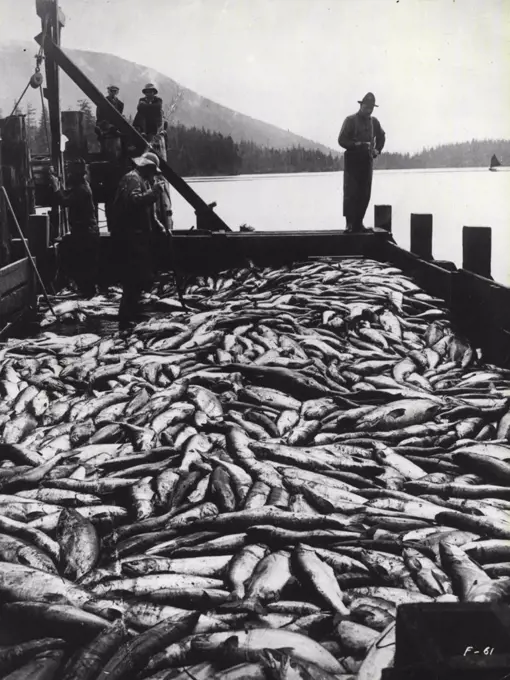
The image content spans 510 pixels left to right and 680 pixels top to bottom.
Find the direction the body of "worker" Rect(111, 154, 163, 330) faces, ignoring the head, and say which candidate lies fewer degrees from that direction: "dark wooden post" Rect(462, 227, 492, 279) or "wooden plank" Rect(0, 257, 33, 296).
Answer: the dark wooden post

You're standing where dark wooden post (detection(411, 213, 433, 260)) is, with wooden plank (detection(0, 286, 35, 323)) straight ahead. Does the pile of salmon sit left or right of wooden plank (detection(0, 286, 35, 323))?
left

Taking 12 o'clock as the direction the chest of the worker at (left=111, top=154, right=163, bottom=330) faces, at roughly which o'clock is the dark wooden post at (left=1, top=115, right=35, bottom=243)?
The dark wooden post is roughly at 8 o'clock from the worker.

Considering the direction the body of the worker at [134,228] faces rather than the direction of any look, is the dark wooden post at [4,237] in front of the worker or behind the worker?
behind

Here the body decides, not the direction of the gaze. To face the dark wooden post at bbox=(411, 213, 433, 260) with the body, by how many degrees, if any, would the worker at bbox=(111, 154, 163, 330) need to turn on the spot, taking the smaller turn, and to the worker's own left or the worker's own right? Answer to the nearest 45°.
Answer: approximately 45° to the worker's own left

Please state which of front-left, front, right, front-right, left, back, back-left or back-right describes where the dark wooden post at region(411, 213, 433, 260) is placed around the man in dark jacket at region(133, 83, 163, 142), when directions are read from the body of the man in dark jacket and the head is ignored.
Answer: front-left

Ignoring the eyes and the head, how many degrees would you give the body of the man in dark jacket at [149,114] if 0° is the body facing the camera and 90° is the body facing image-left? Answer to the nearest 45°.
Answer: approximately 0°

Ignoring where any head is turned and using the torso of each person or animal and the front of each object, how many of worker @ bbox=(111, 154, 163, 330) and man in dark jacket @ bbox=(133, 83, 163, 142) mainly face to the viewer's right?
1

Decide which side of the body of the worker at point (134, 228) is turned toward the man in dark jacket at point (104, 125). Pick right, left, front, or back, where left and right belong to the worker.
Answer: left

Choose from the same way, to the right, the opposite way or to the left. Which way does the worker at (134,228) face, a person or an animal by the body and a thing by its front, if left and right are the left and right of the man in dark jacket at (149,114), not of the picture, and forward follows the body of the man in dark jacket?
to the left

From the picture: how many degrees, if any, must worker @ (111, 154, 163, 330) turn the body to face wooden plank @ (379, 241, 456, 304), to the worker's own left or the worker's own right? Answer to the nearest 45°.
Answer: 0° — they already face it

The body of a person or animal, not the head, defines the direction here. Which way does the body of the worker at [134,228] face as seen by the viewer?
to the viewer's right
